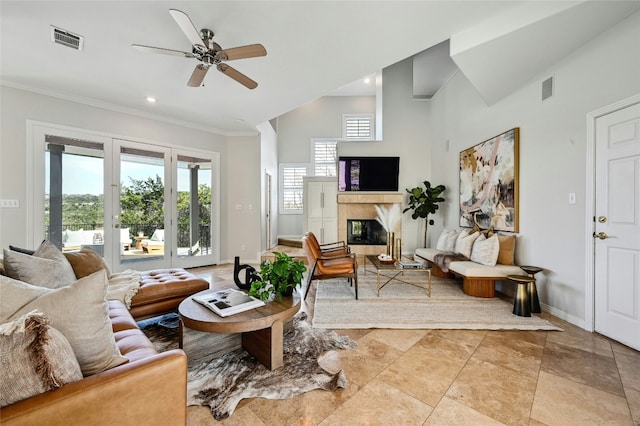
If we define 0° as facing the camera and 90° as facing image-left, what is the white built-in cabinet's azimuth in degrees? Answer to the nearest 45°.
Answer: approximately 0°

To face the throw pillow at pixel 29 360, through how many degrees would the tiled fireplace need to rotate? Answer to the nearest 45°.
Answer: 0° — it already faces it

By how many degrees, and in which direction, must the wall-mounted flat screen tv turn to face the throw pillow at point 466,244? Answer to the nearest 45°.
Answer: approximately 45° to its left

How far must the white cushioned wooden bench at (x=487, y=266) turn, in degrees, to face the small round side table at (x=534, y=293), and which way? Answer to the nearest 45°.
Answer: approximately 90° to its left

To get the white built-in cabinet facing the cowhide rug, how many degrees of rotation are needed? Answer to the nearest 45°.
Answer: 0° — it already faces it

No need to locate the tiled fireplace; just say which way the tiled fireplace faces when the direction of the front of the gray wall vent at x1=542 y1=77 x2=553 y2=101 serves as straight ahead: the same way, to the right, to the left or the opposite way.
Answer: to the left

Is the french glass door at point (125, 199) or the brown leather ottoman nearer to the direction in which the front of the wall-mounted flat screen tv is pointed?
the brown leather ottoman

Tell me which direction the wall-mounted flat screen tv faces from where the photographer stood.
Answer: facing the viewer

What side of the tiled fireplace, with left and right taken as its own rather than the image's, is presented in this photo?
front

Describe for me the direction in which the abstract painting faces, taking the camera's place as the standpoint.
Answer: facing the viewer and to the left of the viewer

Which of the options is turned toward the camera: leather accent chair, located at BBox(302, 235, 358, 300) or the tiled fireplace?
the tiled fireplace

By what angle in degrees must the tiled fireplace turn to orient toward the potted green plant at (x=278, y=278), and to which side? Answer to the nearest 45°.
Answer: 0° — it already faces it

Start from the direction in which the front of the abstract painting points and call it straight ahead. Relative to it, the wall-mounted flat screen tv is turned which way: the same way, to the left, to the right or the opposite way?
to the left

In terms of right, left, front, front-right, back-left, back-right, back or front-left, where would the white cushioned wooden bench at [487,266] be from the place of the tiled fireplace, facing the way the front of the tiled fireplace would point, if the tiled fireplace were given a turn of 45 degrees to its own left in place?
front
